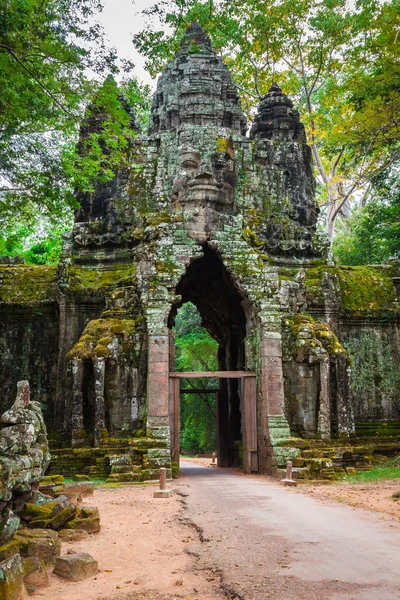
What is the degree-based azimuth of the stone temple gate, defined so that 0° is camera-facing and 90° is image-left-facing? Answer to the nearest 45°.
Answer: approximately 0°

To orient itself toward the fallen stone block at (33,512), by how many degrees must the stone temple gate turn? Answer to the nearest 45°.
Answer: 0° — it already faces it

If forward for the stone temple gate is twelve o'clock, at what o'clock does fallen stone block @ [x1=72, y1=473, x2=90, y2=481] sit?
The fallen stone block is roughly at 1 o'clock from the stone temple gate.

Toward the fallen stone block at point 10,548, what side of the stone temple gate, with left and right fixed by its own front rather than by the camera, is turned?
front

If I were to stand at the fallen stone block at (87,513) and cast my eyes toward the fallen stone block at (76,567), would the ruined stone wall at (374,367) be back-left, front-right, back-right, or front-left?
back-left

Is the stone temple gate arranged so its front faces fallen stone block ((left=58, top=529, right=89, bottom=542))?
yes

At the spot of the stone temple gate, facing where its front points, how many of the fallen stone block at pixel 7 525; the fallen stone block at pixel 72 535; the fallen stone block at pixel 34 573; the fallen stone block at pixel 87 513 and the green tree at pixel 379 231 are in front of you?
4

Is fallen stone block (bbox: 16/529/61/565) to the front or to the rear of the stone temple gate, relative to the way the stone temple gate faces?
to the front

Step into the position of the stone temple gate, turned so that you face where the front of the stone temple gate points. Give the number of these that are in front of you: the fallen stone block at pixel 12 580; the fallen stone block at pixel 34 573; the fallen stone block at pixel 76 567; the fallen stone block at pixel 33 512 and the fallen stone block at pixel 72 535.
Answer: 5

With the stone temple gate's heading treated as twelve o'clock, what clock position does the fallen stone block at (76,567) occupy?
The fallen stone block is roughly at 12 o'clock from the stone temple gate.

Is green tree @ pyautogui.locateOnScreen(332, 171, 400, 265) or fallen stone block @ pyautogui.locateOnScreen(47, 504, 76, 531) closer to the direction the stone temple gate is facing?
the fallen stone block

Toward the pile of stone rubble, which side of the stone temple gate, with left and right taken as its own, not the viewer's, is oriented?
front

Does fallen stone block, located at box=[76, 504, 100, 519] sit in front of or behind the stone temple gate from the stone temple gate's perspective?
in front
